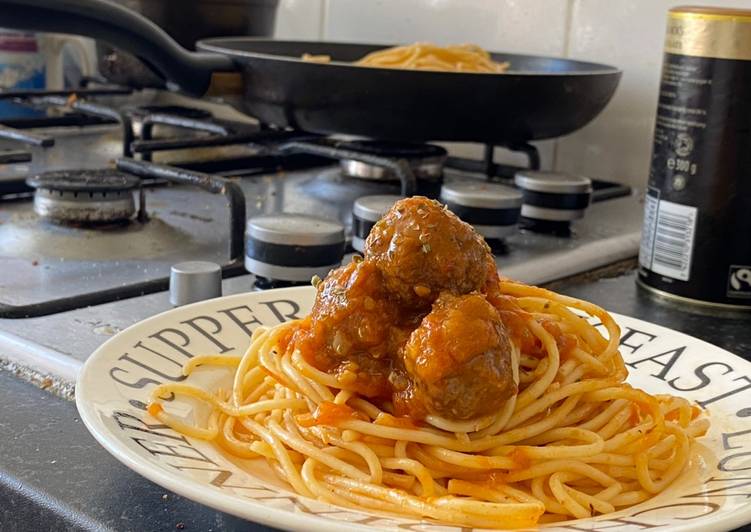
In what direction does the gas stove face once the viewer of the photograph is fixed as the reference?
facing the viewer and to the right of the viewer
